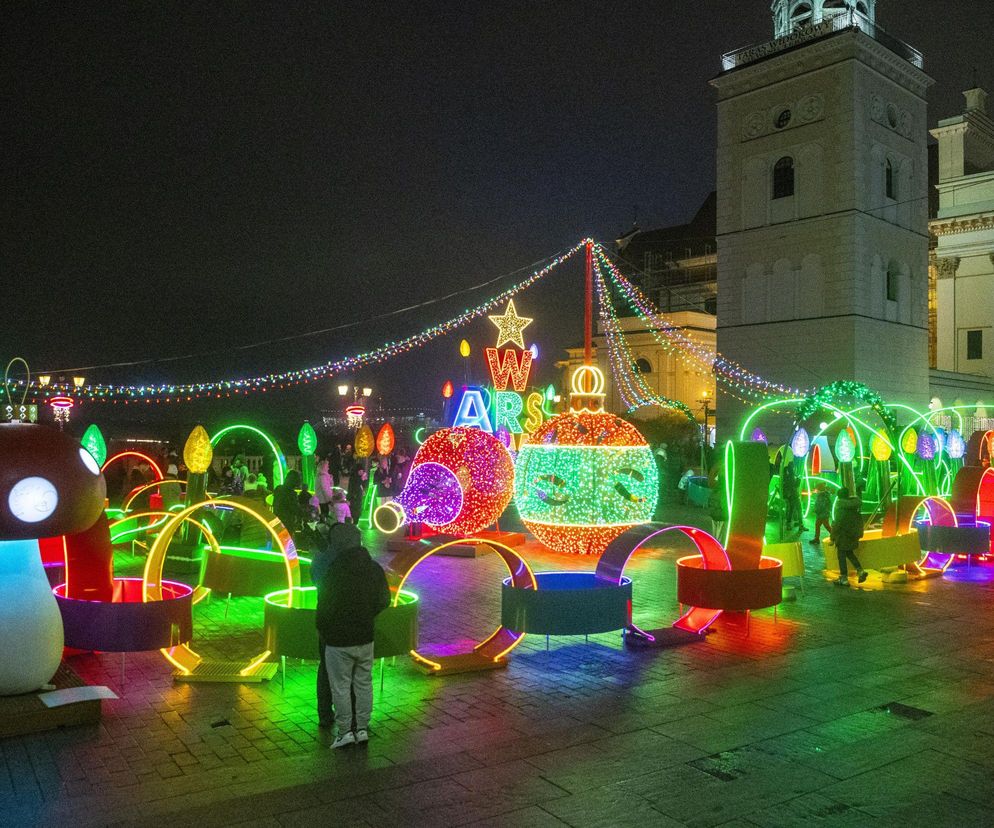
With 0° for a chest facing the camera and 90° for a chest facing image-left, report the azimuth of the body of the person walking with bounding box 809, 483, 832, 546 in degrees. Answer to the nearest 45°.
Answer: approximately 90°

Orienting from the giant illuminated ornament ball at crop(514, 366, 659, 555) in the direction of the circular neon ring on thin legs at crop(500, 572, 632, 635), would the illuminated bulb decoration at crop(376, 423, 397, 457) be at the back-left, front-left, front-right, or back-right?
back-right

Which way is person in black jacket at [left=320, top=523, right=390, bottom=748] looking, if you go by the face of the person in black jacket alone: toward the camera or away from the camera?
away from the camera

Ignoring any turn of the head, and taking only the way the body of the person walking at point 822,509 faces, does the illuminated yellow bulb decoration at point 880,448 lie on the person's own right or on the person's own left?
on the person's own left

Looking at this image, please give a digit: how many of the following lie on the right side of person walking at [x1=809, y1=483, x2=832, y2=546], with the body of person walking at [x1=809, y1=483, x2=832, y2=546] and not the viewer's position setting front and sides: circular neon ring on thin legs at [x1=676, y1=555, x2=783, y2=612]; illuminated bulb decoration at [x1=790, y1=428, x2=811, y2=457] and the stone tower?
2

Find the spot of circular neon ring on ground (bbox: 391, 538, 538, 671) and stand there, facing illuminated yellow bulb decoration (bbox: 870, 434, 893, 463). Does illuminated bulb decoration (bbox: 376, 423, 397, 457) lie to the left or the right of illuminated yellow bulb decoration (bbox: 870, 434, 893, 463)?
left

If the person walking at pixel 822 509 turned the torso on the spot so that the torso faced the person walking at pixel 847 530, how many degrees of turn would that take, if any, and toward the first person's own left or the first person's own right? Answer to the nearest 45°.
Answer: approximately 90° to the first person's own left
